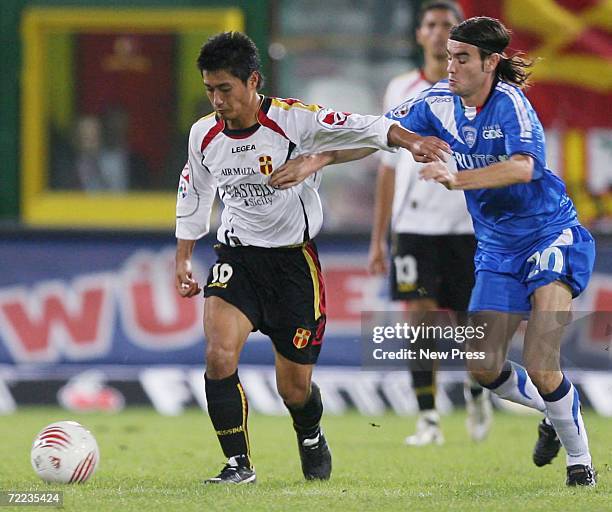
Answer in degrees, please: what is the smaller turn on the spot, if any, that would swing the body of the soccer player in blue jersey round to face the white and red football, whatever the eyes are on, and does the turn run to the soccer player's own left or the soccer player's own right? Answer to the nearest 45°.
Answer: approximately 45° to the soccer player's own right

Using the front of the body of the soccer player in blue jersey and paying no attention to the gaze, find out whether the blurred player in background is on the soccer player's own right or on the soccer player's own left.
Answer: on the soccer player's own right

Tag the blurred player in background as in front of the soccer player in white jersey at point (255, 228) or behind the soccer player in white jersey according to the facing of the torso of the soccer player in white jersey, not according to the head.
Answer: behind

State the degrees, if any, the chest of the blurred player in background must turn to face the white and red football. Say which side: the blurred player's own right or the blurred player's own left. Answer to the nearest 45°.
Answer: approximately 45° to the blurred player's own right
